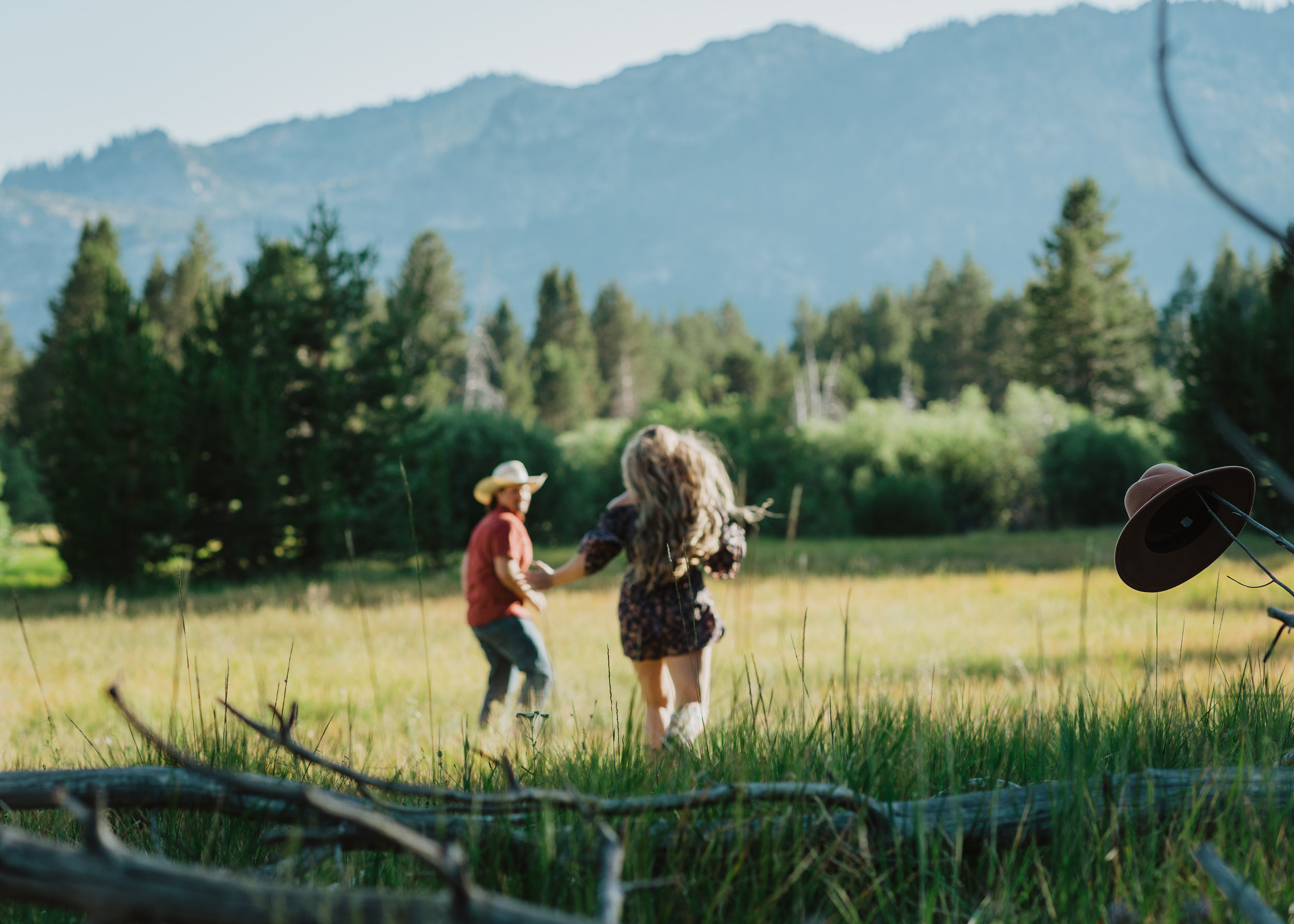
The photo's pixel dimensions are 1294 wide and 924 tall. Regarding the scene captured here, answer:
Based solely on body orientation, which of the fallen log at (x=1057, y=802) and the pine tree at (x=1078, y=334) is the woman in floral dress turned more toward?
the pine tree

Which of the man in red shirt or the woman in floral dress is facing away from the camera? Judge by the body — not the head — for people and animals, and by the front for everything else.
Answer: the woman in floral dress

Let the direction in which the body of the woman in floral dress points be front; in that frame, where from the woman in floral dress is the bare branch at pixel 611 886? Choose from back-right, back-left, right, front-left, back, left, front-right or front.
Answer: back

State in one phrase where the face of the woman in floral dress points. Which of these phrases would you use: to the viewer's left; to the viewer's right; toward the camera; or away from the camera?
away from the camera

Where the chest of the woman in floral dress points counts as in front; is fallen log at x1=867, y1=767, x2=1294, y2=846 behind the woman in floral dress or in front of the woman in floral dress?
behind

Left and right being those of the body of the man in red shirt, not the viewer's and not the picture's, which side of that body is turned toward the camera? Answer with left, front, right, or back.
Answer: right

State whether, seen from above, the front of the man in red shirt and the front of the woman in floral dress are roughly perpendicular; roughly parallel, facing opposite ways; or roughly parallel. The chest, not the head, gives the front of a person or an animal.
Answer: roughly perpendicular

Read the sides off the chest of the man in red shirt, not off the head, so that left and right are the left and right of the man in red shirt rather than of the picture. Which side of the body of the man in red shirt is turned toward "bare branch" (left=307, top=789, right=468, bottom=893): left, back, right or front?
right

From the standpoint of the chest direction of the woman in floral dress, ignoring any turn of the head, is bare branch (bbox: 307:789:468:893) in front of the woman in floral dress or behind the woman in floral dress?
behind

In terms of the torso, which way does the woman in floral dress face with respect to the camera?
away from the camera

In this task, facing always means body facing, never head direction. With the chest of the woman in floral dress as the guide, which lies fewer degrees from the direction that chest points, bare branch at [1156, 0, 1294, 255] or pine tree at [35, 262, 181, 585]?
the pine tree
